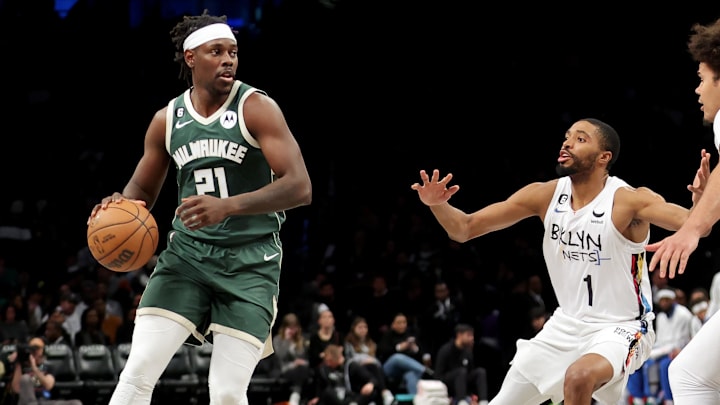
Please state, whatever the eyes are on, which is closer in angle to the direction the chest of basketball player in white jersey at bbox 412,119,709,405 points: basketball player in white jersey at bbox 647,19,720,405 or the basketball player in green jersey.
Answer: the basketball player in green jersey

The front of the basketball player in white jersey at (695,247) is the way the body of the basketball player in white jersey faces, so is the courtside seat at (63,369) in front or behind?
in front

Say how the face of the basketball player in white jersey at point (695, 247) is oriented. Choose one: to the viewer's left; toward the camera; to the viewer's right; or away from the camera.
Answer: to the viewer's left

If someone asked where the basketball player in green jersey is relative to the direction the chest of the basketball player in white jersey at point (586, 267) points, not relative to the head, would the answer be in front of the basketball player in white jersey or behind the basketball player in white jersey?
in front

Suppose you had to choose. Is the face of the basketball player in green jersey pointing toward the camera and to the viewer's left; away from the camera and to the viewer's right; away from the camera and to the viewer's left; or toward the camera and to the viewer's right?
toward the camera and to the viewer's right

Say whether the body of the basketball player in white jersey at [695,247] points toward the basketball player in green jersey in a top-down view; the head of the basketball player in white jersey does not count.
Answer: yes

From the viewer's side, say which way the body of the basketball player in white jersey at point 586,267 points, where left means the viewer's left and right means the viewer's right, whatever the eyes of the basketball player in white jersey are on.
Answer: facing the viewer and to the left of the viewer

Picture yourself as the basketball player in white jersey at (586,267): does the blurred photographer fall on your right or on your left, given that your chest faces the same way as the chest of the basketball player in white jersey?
on your right

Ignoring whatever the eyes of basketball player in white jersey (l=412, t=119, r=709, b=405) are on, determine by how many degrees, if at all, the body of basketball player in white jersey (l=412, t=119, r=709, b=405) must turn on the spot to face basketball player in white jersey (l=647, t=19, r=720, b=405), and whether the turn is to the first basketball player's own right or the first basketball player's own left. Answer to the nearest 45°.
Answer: approximately 45° to the first basketball player's own left

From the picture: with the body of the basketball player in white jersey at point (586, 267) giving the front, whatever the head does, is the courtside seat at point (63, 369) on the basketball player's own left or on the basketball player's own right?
on the basketball player's own right

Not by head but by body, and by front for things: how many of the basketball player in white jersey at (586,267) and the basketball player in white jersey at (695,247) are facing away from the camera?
0

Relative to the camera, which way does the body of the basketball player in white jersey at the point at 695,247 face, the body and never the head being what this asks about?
to the viewer's left

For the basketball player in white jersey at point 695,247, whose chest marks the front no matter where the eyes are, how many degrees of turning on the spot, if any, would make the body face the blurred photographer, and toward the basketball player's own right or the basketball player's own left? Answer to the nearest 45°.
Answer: approximately 45° to the basketball player's own right
